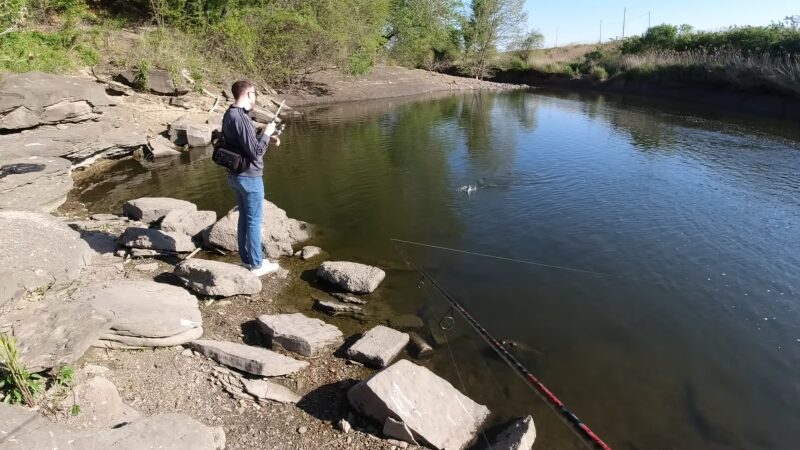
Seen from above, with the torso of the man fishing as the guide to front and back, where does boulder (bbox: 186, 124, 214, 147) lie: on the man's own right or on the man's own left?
on the man's own left

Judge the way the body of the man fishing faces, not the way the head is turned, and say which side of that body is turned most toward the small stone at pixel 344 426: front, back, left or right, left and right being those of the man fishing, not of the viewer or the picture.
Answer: right

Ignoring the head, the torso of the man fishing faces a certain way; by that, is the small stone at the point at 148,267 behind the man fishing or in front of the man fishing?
behind

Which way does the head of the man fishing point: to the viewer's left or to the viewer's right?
to the viewer's right

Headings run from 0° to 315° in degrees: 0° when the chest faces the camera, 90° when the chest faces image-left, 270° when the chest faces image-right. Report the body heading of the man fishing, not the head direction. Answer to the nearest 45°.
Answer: approximately 270°

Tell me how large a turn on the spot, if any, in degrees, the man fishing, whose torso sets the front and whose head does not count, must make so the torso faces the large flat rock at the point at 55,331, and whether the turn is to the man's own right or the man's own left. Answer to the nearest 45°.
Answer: approximately 135° to the man's own right

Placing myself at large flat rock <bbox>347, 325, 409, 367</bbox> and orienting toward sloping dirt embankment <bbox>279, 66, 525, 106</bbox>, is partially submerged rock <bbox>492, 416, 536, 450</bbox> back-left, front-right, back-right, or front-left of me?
back-right

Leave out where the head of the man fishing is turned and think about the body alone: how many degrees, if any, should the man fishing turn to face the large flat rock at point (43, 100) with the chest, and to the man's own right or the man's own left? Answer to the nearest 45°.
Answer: approximately 135° to the man's own left
